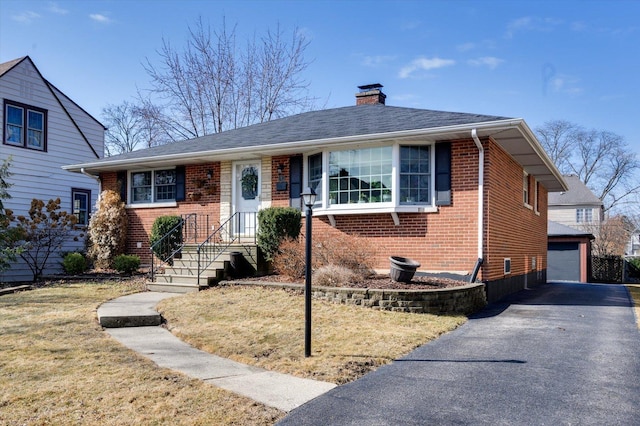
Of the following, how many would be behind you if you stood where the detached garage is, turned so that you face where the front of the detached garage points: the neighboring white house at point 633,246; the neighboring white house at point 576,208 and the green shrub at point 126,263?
2

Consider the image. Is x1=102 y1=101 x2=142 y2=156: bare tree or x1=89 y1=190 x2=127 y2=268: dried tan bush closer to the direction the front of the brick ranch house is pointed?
the dried tan bush

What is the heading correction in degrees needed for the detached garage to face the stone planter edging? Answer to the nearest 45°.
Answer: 0° — it already faces it

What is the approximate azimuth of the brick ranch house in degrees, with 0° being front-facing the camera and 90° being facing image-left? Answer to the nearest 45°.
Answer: approximately 45°

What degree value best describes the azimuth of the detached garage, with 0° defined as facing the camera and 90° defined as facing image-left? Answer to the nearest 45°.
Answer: approximately 0°

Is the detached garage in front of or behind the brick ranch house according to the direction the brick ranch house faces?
behind

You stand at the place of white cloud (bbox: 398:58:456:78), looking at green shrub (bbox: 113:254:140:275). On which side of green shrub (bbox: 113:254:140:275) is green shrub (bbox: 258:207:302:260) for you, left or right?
left

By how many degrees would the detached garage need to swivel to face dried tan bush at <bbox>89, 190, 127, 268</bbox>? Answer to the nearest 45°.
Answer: approximately 45° to its right

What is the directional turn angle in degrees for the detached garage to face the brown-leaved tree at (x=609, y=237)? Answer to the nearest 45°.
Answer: approximately 180°
